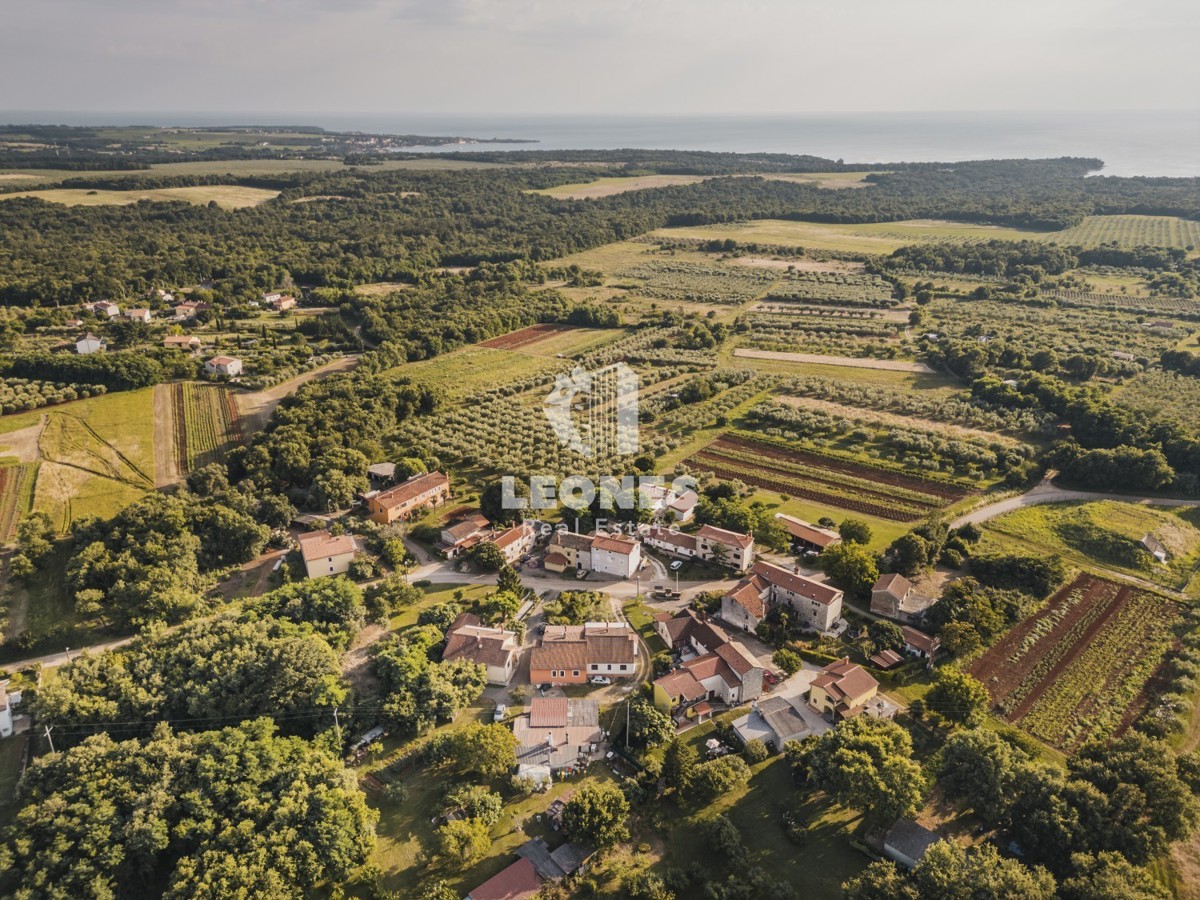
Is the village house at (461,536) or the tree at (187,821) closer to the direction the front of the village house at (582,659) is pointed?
the tree

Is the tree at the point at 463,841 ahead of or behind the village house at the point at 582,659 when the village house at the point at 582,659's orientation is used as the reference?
ahead

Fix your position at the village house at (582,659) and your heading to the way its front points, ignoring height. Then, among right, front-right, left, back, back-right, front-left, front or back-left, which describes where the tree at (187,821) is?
front-right

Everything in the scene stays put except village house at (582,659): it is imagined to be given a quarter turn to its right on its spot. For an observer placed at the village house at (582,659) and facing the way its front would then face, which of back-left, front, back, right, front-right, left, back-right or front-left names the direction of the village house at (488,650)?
front

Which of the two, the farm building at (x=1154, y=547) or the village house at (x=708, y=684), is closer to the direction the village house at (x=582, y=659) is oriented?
the village house

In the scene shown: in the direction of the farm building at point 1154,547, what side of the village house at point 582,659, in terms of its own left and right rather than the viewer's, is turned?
left

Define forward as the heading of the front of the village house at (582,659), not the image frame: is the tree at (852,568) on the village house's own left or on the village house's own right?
on the village house's own left

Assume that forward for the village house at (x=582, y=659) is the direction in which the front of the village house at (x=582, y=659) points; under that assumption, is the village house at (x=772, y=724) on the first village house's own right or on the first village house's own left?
on the first village house's own left

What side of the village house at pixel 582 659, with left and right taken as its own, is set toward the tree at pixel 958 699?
left

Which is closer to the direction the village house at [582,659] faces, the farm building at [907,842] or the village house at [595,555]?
the farm building

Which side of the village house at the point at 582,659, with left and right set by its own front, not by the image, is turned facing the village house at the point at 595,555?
back

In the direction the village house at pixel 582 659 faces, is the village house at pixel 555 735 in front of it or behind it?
in front

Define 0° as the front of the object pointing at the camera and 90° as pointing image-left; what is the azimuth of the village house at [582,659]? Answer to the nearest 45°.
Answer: approximately 0°
